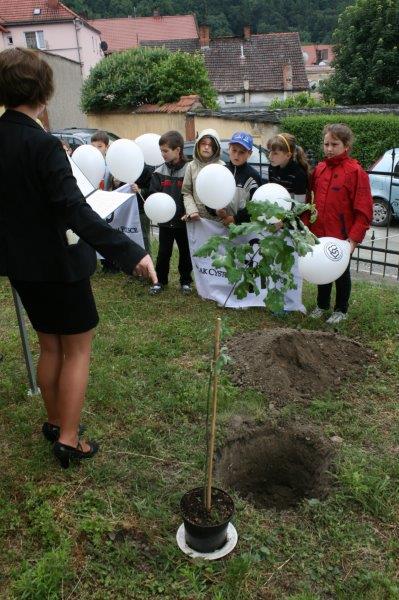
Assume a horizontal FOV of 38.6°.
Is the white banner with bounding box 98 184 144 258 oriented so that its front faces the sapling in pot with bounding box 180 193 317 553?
yes

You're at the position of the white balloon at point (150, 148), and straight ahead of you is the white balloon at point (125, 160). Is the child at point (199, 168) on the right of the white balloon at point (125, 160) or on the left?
left

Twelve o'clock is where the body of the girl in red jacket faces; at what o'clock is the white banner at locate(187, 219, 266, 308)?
The white banner is roughly at 2 o'clock from the girl in red jacket.

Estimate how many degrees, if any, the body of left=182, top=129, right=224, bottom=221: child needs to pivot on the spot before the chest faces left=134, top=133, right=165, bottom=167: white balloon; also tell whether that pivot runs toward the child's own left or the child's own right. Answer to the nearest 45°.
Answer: approximately 135° to the child's own right

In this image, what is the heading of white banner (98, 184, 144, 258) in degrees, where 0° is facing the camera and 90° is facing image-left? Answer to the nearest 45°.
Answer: approximately 0°

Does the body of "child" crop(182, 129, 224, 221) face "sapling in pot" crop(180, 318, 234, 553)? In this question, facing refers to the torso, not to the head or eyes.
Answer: yes

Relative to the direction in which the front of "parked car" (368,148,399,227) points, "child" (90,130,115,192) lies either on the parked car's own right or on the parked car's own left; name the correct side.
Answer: on the parked car's own left

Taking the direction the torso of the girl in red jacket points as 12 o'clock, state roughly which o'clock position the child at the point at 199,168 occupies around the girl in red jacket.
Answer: The child is roughly at 2 o'clock from the girl in red jacket.

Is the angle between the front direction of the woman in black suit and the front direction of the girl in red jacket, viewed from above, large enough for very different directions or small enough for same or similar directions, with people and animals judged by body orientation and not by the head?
very different directions

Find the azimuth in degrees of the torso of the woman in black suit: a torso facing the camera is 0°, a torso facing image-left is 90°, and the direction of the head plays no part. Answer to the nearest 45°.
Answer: approximately 225°
